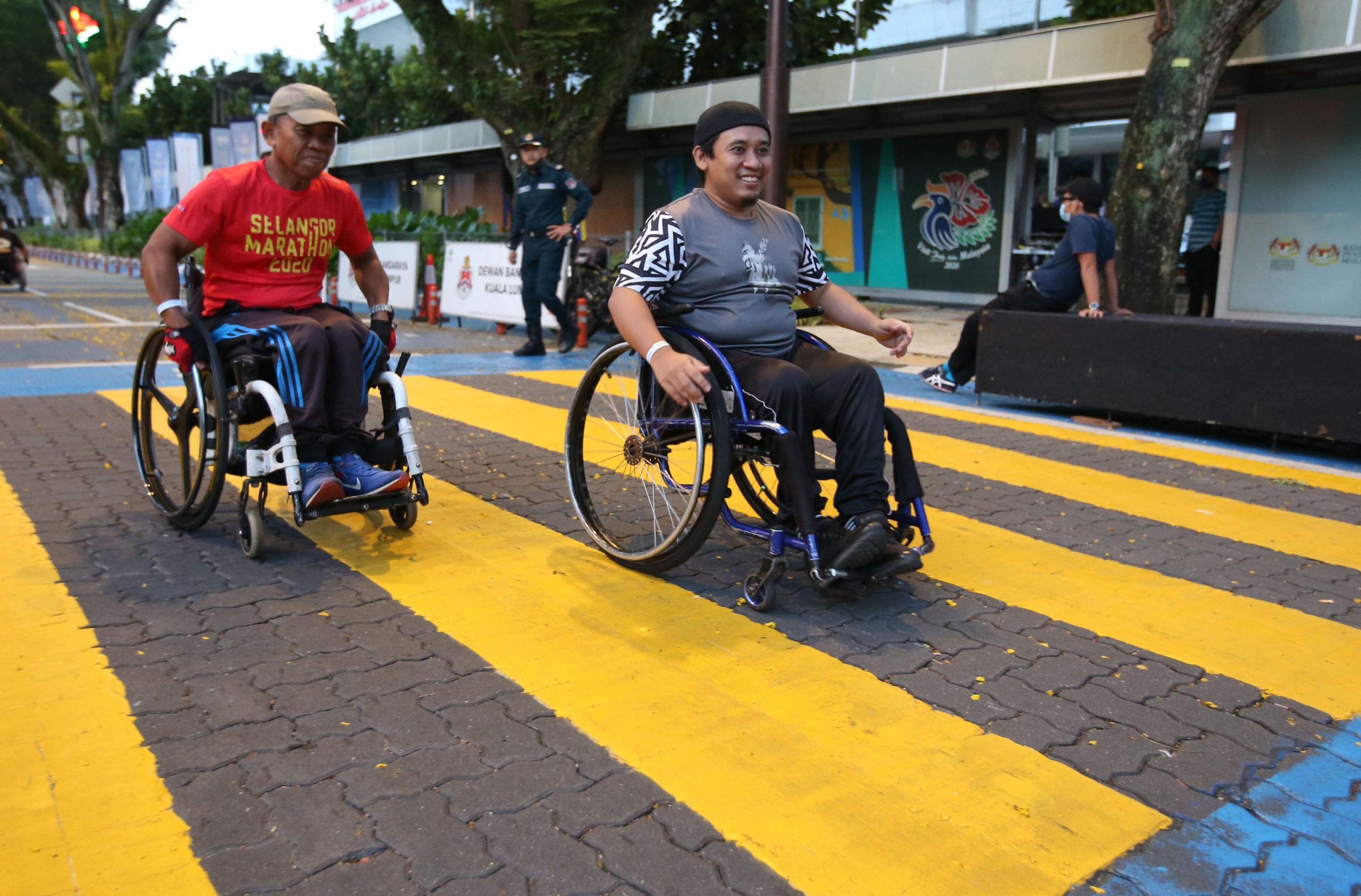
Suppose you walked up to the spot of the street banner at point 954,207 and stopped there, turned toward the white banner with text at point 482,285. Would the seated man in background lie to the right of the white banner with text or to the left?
left

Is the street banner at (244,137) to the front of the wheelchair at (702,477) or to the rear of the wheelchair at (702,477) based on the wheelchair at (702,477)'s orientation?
to the rear

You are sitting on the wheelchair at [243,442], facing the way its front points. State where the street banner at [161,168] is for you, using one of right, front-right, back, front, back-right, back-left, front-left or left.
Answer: back-left

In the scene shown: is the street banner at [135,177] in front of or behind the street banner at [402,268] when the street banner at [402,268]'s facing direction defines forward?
behind

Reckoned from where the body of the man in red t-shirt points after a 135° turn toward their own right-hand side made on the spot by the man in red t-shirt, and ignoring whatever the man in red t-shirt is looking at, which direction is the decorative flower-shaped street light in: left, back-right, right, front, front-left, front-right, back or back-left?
right

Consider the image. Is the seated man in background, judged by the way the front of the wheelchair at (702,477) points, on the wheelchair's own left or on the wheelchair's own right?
on the wheelchair's own left

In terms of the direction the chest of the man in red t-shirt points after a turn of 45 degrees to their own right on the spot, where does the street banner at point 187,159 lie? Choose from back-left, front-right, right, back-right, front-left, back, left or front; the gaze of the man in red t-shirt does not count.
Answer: back

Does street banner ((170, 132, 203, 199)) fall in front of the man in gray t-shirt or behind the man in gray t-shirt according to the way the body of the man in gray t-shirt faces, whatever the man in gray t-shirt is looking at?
behind

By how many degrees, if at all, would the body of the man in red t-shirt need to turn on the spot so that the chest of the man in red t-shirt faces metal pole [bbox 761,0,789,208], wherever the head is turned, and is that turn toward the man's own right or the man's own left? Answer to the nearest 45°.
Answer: approximately 90° to the man's own left

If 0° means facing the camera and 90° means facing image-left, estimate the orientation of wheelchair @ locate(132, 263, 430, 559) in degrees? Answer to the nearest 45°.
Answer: approximately 315°

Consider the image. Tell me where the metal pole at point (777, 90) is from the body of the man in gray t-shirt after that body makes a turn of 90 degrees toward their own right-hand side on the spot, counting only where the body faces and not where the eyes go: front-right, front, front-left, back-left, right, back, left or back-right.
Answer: back-right

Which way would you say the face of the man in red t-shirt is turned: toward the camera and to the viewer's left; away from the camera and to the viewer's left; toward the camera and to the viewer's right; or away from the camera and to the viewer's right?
toward the camera and to the viewer's right

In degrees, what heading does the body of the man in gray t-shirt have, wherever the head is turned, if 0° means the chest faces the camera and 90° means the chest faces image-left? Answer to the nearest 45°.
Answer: approximately 315°

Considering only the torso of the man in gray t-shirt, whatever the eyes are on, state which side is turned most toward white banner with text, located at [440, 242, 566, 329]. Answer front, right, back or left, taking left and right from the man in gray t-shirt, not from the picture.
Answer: back

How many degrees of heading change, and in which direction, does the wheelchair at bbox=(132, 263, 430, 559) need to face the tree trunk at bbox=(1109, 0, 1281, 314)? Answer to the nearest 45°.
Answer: approximately 90° to its left
